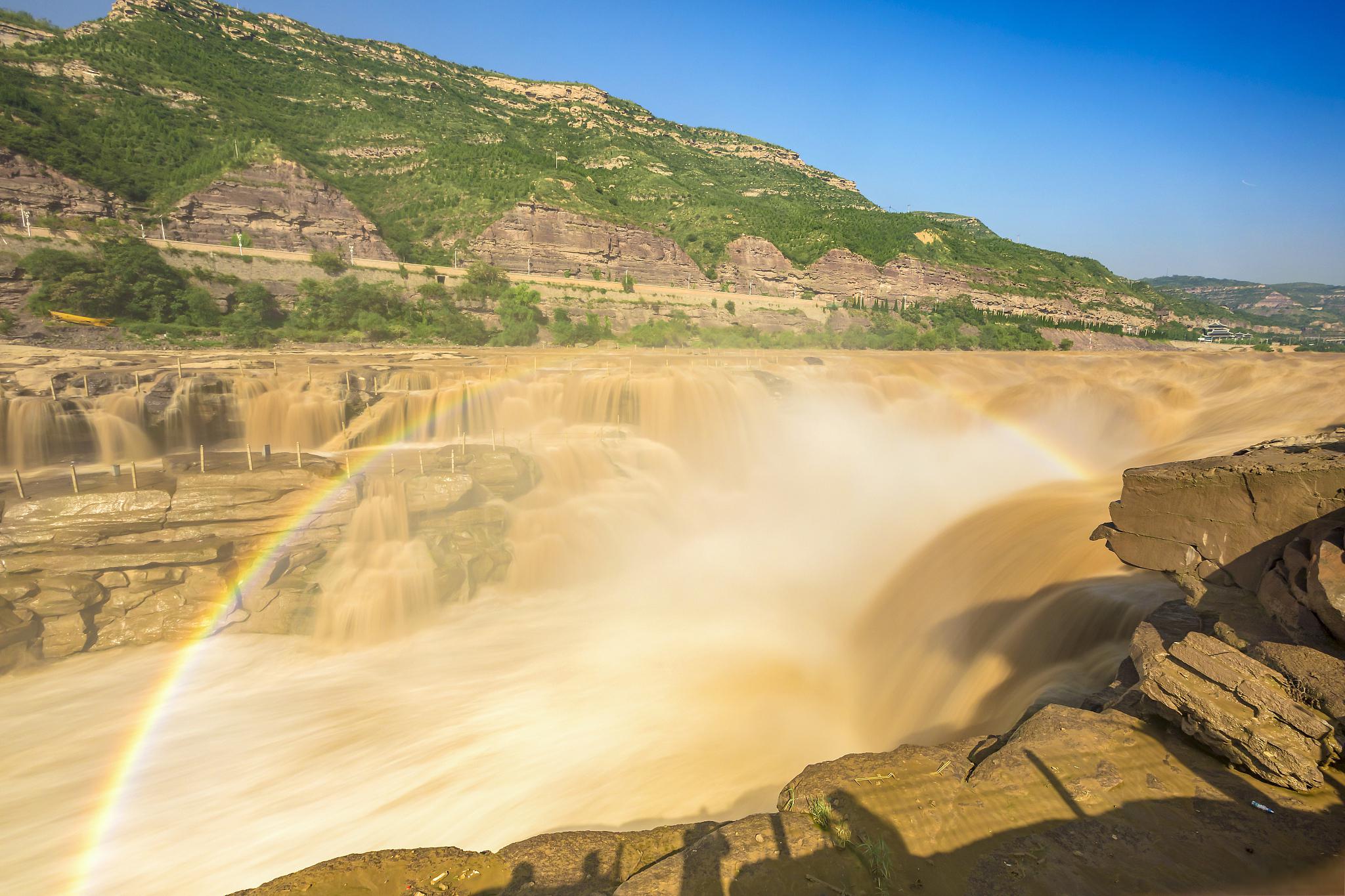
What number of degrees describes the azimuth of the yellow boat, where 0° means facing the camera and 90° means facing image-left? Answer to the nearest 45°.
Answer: approximately 90°

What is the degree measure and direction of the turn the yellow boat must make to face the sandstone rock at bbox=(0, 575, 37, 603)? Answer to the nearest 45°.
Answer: approximately 90° to its left

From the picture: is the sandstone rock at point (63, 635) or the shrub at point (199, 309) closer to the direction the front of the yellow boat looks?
the sandstone rock

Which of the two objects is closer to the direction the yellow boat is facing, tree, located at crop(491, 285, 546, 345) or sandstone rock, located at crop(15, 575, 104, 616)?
the sandstone rock

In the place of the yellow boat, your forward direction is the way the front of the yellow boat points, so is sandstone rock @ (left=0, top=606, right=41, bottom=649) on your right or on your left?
on your left

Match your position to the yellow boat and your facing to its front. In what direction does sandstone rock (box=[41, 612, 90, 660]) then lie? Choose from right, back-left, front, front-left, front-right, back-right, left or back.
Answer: left

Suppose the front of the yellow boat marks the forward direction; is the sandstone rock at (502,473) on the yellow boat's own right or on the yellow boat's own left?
on the yellow boat's own left

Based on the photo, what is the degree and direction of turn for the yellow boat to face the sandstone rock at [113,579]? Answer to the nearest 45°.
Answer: approximately 90° to its left

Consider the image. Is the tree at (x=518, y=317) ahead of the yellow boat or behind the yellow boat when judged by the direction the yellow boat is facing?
behind

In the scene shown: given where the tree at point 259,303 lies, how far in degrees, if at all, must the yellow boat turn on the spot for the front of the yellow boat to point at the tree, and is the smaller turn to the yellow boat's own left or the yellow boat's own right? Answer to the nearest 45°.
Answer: approximately 135° to the yellow boat's own right

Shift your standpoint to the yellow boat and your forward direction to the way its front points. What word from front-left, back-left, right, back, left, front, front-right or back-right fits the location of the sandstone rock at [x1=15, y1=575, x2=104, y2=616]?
left
